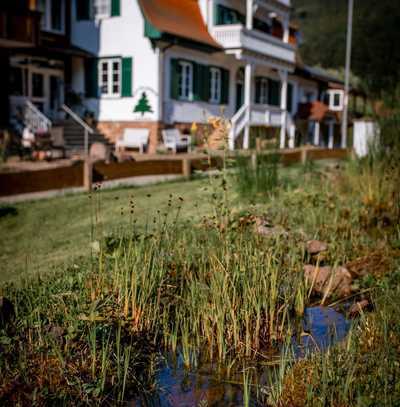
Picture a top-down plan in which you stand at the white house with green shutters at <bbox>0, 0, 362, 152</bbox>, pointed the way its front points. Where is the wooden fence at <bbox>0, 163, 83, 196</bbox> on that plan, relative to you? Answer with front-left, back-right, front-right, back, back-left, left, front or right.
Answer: front-right

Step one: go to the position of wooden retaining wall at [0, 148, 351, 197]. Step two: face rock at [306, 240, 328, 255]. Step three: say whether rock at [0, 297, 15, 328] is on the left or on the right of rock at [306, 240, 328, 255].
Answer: right

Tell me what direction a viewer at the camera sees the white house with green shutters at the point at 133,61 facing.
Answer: facing the viewer and to the right of the viewer

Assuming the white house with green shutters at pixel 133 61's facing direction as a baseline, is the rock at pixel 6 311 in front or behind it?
in front
